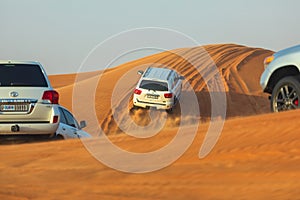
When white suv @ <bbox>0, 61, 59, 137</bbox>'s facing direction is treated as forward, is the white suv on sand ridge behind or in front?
in front

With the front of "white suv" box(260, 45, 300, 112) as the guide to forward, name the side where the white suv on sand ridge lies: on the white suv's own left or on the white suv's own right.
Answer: on the white suv's own right

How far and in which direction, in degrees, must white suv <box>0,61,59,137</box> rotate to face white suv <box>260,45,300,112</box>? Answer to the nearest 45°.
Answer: approximately 90° to its right

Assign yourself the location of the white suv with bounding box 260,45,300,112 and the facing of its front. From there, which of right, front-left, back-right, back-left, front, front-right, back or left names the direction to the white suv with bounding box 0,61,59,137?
front

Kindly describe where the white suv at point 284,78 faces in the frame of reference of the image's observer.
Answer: facing to the left of the viewer

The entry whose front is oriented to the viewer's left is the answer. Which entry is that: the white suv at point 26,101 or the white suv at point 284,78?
the white suv at point 284,78

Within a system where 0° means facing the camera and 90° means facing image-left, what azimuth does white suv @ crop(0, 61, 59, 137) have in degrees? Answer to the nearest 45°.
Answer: approximately 180°

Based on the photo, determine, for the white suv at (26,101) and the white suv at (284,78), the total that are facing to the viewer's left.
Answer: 1

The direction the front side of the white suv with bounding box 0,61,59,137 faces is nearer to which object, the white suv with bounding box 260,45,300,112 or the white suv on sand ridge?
the white suv on sand ridge

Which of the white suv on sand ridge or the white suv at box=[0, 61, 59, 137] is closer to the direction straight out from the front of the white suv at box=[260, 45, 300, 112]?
the white suv
